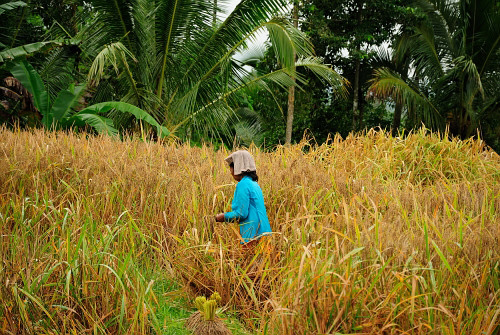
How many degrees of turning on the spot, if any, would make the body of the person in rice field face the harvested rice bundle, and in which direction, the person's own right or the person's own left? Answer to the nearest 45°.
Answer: approximately 90° to the person's own left

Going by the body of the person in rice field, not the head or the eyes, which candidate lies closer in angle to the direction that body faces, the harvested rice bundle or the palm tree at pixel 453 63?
the harvested rice bundle

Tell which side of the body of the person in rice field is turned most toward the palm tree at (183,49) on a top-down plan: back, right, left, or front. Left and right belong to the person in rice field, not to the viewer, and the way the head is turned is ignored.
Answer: right

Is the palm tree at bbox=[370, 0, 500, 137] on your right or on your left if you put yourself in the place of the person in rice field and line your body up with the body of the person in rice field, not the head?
on your right

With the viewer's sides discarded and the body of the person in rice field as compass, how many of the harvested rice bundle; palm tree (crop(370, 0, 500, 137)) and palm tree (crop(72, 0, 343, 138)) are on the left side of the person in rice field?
1

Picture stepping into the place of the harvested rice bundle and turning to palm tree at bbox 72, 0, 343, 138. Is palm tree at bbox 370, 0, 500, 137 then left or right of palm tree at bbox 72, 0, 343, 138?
right

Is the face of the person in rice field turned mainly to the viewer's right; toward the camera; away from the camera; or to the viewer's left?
to the viewer's left

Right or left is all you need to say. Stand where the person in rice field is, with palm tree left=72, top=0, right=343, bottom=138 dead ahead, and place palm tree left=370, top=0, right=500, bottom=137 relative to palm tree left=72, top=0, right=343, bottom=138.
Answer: right

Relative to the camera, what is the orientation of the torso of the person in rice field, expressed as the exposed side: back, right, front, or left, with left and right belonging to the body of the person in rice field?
left
